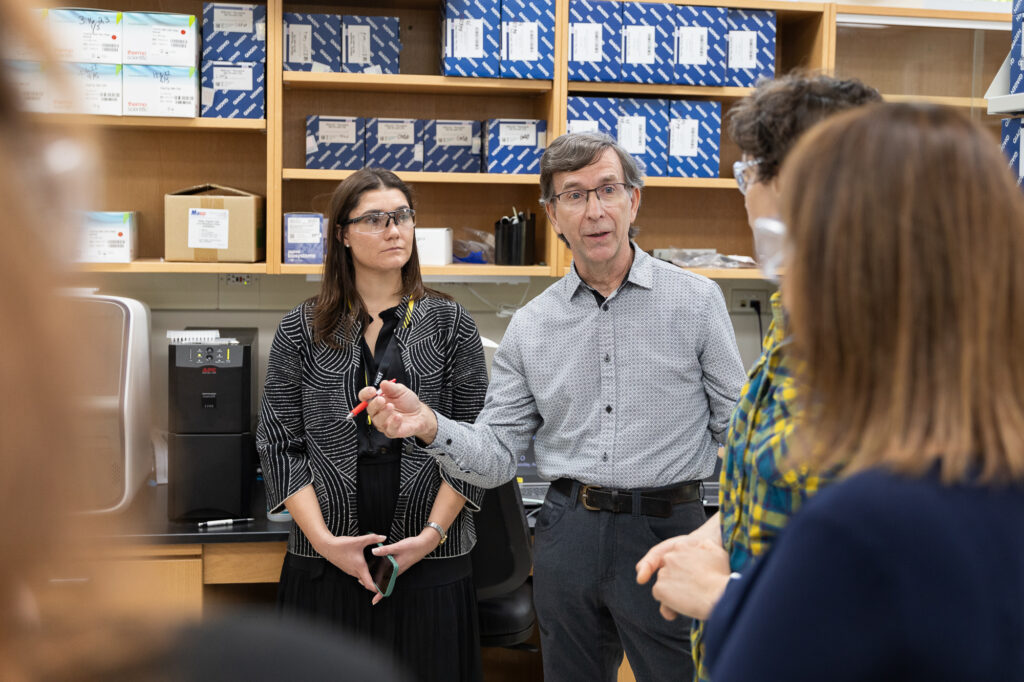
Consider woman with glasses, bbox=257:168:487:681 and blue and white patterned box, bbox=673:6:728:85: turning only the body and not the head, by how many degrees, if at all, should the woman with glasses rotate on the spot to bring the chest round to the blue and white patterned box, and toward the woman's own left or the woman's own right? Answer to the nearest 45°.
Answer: approximately 135° to the woman's own left

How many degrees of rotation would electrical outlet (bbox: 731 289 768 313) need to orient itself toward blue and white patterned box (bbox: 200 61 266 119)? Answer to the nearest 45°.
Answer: approximately 45° to its right

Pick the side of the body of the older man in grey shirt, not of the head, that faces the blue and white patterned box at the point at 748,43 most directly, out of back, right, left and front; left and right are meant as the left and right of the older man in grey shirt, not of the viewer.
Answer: back

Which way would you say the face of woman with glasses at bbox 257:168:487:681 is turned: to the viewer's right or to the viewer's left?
to the viewer's right

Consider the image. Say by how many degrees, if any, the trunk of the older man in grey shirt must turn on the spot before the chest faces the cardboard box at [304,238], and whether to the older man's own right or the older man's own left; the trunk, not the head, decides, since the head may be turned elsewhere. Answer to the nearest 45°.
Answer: approximately 135° to the older man's own right

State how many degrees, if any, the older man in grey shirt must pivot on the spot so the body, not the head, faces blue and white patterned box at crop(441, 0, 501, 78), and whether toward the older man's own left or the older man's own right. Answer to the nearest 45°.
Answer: approximately 180°

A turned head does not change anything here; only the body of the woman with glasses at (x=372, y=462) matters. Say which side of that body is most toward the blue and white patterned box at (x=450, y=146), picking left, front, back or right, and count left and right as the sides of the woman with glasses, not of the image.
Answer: back

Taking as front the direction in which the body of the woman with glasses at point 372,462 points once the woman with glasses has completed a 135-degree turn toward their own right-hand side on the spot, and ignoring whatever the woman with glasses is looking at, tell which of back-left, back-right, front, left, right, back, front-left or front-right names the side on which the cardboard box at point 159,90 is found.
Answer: front

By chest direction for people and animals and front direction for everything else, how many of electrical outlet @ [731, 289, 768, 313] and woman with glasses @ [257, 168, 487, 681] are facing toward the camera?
2

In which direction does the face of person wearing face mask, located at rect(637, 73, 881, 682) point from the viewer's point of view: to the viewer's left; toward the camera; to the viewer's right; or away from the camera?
to the viewer's left
